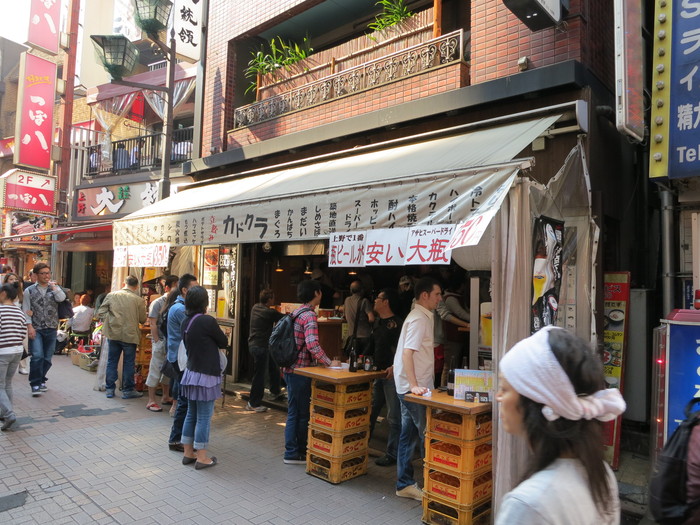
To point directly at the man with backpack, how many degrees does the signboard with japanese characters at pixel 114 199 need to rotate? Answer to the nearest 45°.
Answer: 0° — it already faces them

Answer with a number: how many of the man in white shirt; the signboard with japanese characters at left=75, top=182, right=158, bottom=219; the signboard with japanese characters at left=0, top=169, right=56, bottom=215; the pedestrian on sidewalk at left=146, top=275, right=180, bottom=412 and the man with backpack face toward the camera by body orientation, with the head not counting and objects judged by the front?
2

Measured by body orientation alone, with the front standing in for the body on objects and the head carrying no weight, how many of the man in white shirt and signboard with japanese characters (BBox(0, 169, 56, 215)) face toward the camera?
1

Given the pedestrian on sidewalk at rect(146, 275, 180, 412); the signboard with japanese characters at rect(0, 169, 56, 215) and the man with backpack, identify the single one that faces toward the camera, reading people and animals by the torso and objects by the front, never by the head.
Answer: the signboard with japanese characters

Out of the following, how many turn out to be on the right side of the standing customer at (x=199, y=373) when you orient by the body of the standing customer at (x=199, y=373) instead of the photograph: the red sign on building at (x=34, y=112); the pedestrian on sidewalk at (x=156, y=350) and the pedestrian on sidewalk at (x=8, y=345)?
0

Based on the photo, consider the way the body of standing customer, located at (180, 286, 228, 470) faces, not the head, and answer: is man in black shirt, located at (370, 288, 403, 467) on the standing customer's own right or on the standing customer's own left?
on the standing customer's own right

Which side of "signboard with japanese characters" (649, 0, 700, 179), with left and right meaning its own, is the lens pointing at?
front

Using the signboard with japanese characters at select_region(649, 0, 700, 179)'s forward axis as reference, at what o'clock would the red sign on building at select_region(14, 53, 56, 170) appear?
The red sign on building is roughly at 3 o'clock from the signboard with japanese characters.

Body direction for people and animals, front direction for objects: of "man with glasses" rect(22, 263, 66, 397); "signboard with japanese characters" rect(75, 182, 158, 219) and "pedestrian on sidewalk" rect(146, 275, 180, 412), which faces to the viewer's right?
the pedestrian on sidewalk

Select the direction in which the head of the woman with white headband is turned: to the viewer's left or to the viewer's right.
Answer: to the viewer's left

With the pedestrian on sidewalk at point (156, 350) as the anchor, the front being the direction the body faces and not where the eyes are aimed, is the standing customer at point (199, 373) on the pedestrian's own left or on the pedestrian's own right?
on the pedestrian's own right

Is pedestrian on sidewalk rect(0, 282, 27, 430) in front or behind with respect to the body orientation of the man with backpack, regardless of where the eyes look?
behind

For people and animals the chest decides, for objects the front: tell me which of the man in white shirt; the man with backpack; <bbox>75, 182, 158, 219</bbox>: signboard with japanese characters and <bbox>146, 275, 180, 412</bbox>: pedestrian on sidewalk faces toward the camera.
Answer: the signboard with japanese characters

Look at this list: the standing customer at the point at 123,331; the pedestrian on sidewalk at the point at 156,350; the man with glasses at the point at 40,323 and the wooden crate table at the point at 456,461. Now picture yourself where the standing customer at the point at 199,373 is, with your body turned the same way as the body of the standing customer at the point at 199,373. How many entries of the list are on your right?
1

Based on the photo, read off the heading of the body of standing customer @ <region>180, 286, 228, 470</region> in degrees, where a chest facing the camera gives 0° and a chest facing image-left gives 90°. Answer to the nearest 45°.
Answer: approximately 225°
